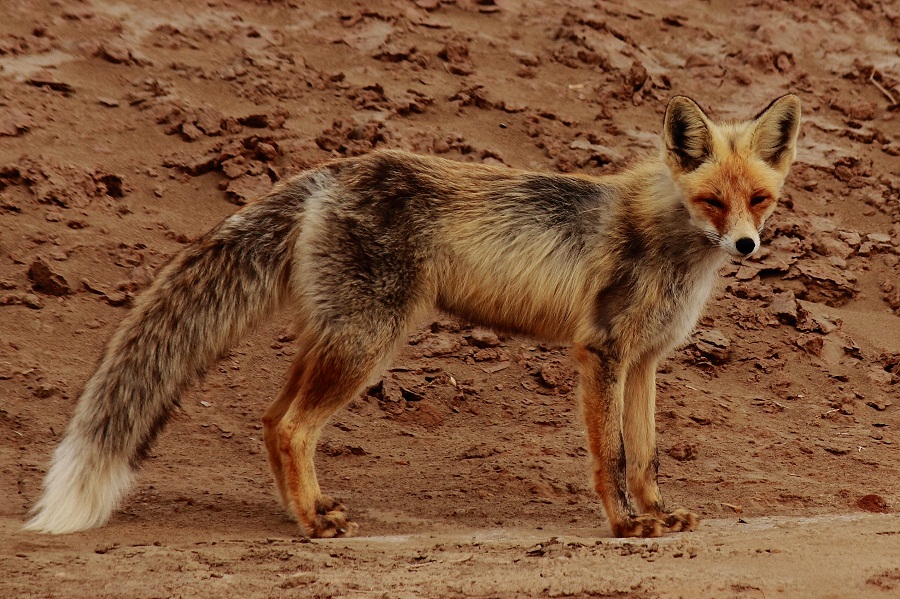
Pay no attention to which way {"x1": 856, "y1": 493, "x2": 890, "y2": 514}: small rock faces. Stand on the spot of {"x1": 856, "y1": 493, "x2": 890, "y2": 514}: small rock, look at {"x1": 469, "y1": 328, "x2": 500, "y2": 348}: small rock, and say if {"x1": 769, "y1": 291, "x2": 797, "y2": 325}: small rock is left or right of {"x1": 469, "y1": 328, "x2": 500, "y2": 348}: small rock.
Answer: right

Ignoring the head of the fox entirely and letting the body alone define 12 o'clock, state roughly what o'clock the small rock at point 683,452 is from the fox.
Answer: The small rock is roughly at 11 o'clock from the fox.

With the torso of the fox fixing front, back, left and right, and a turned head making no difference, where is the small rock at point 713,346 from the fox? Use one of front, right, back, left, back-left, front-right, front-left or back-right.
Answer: front-left

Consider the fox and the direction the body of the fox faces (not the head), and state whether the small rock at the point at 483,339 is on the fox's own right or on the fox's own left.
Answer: on the fox's own left

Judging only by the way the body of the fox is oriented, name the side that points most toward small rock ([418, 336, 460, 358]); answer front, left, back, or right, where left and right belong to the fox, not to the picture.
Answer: left

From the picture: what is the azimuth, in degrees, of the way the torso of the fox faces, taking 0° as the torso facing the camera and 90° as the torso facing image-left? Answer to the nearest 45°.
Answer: approximately 270°

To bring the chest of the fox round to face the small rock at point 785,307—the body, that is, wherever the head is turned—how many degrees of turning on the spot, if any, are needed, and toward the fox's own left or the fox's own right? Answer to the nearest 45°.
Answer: approximately 45° to the fox's own left

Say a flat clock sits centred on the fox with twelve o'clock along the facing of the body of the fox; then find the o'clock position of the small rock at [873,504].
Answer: The small rock is roughly at 12 o'clock from the fox.
